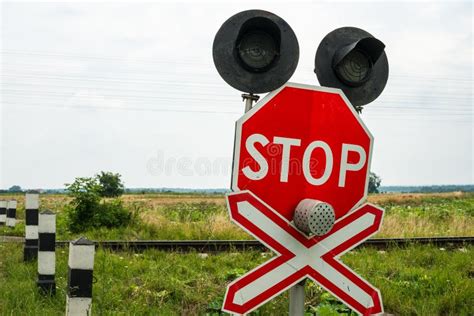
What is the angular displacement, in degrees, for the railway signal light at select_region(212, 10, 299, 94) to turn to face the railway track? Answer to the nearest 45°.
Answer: approximately 180°

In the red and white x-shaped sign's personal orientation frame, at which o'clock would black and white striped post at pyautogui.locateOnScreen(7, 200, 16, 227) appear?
The black and white striped post is roughly at 5 o'clock from the red and white x-shaped sign.

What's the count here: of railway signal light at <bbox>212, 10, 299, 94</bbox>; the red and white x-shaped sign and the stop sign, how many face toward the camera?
3

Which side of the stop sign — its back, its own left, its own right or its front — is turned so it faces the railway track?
back

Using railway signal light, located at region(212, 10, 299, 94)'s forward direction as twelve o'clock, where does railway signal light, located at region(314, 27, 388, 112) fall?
railway signal light, located at region(314, 27, 388, 112) is roughly at 8 o'clock from railway signal light, located at region(212, 10, 299, 94).
